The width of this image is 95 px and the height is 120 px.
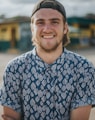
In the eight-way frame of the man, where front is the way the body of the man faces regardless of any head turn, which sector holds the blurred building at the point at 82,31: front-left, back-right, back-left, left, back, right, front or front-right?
back

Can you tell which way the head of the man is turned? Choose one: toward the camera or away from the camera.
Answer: toward the camera

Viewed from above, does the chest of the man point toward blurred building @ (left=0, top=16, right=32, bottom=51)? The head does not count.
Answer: no

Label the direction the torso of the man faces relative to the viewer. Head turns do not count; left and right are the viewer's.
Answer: facing the viewer
